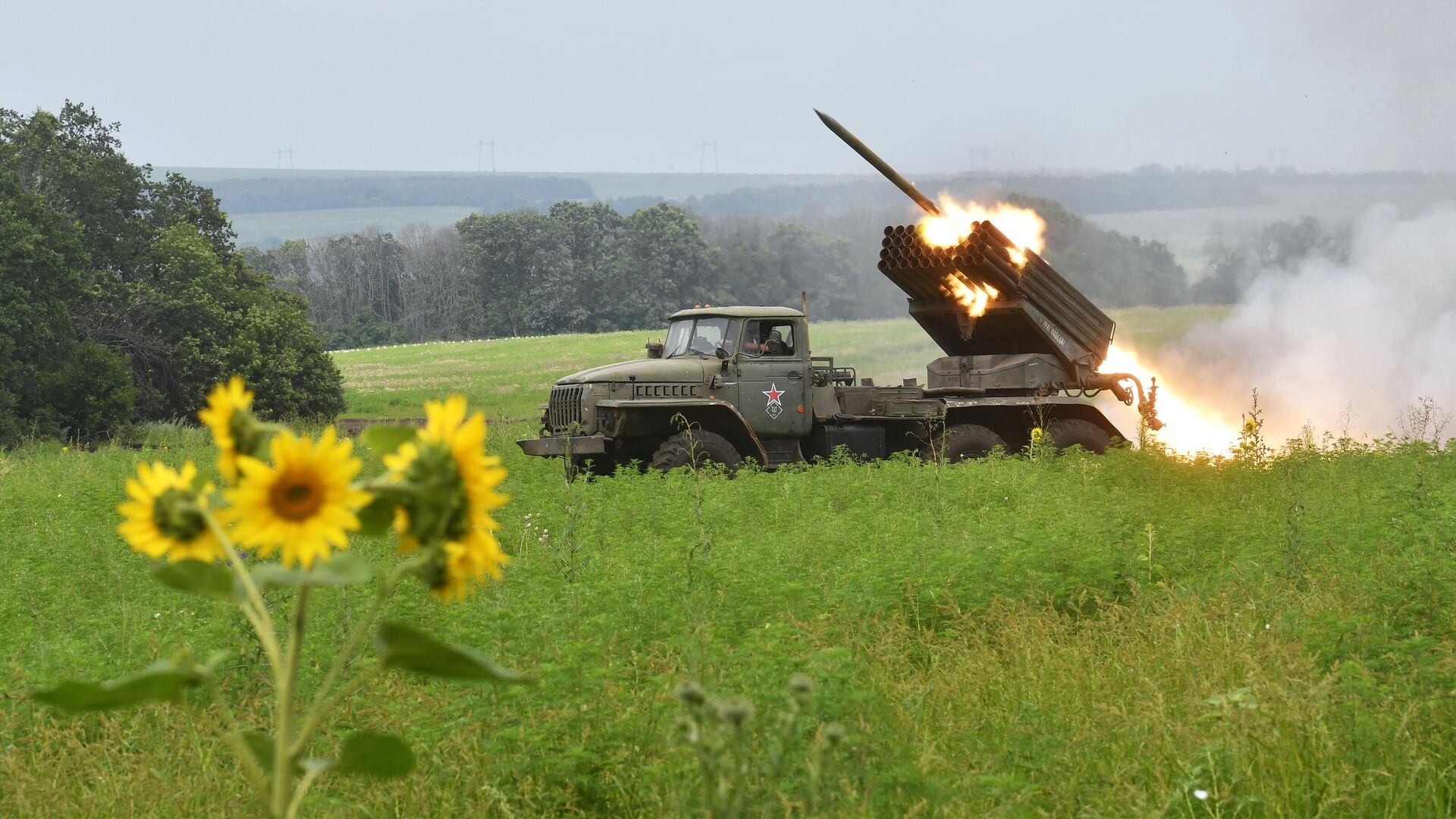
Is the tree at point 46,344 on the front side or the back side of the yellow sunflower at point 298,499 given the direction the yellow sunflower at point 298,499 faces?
on the back side

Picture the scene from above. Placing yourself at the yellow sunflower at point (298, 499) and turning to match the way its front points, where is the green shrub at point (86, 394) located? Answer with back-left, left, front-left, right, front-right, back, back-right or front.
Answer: back

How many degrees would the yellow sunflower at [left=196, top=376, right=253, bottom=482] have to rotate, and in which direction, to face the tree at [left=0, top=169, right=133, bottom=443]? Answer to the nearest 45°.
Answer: approximately 90° to its right

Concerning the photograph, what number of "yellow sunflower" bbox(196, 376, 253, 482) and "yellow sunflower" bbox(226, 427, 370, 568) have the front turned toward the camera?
1

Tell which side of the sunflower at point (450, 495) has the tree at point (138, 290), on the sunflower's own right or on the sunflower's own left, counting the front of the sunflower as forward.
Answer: on the sunflower's own left

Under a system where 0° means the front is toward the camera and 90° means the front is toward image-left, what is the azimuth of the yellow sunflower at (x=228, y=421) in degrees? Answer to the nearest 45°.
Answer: approximately 90°

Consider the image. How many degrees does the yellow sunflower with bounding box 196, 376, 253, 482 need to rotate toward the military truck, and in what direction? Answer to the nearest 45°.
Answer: approximately 135° to its right
